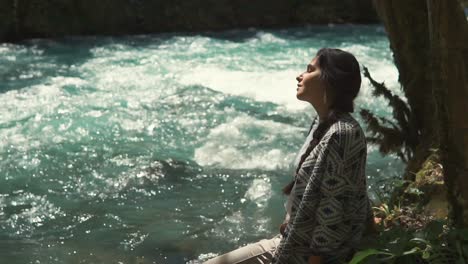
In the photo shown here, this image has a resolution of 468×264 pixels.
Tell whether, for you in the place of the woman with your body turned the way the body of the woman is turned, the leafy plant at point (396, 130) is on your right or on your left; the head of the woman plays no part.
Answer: on your right

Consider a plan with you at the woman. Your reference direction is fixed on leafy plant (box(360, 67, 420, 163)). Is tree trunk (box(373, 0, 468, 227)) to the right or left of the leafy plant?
right

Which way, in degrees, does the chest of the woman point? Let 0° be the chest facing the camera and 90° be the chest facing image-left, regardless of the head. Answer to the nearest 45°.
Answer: approximately 90°

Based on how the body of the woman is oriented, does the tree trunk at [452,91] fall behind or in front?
behind

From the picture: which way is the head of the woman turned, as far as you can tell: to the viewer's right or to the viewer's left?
to the viewer's left

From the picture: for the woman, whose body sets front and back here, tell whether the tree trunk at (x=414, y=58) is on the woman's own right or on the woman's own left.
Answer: on the woman's own right
